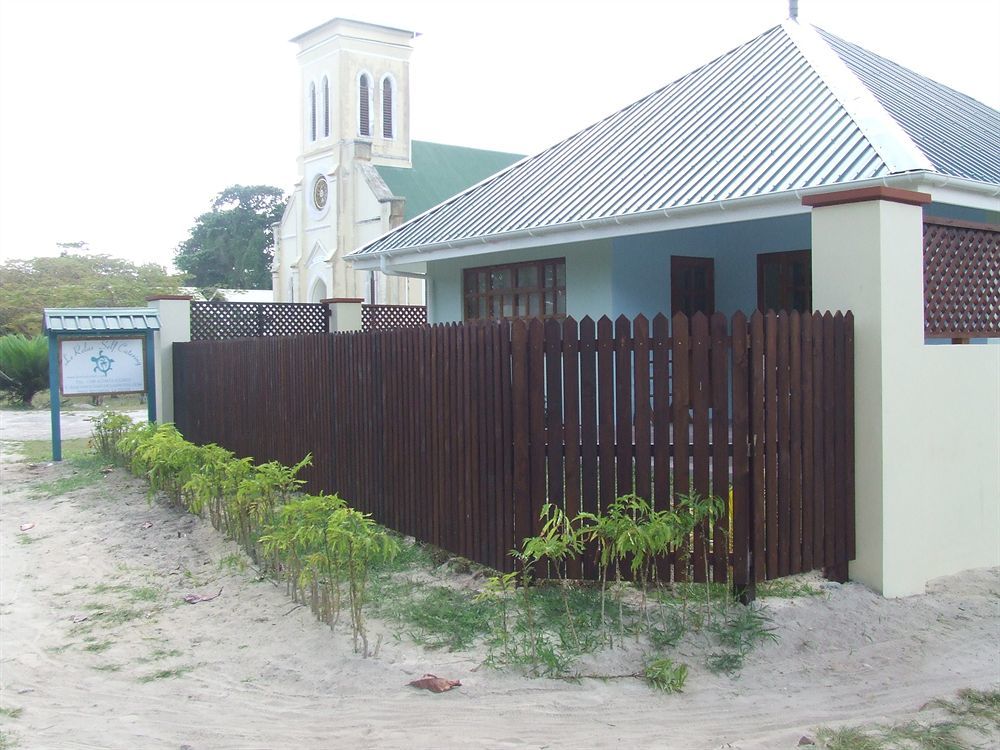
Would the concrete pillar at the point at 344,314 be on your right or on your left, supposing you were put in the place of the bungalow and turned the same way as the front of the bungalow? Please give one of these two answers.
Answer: on your right

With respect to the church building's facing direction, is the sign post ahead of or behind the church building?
ahead

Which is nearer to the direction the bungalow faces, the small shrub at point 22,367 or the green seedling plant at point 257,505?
the green seedling plant

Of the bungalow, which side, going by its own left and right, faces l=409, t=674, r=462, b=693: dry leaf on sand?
front

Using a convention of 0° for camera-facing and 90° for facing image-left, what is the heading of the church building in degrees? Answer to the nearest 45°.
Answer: approximately 45°

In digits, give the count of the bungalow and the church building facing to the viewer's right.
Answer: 0

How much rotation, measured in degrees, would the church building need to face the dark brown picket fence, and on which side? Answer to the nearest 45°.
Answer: approximately 45° to its left

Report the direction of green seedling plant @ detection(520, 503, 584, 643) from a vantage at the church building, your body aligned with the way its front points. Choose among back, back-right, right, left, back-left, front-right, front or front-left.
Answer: front-left

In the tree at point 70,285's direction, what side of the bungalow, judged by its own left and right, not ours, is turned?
right

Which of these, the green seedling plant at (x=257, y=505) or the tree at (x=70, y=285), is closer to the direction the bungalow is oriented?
the green seedling plant
